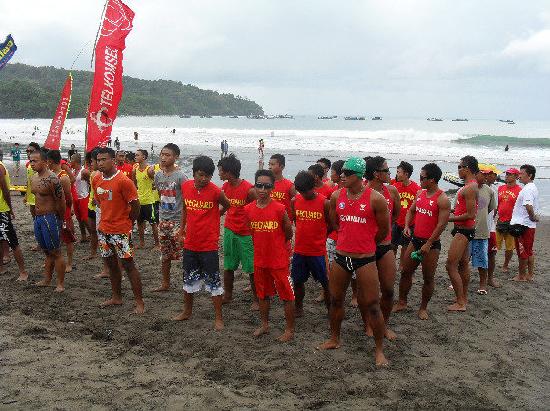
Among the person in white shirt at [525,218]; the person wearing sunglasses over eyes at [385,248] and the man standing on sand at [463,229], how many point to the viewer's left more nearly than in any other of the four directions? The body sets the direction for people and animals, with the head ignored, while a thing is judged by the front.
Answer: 2

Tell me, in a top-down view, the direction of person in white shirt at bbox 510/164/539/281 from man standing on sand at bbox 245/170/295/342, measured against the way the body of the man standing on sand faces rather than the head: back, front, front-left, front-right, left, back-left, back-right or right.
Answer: back

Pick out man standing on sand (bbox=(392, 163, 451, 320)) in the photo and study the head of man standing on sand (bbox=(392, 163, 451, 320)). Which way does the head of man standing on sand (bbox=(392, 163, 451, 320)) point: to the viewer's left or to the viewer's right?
to the viewer's left

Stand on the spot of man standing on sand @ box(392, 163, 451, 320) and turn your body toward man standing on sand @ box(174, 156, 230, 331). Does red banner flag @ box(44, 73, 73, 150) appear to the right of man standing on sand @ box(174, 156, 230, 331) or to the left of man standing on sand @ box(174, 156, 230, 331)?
right

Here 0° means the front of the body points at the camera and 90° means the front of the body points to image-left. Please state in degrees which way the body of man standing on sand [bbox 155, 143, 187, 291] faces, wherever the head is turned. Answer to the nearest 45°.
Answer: approximately 45°

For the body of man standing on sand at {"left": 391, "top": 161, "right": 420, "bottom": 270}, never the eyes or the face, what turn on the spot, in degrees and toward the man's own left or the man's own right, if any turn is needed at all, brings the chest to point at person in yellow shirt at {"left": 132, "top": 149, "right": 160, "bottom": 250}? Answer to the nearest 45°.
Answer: approximately 45° to the man's own right

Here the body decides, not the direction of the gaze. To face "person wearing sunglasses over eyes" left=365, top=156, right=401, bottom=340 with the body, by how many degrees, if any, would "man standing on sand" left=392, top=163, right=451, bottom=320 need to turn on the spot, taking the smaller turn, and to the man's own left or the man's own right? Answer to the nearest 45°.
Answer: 0° — they already face them

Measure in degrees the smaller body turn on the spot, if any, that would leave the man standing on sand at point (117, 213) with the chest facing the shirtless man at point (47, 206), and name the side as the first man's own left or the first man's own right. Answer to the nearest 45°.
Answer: approximately 90° to the first man's own right

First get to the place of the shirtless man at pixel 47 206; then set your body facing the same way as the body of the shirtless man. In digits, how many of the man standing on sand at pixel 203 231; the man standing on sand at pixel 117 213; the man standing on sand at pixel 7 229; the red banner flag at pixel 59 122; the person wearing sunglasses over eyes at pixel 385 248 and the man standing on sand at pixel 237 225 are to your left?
4

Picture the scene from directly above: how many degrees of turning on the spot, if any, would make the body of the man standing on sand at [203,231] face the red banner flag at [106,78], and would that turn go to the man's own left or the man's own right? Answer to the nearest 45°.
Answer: approximately 135° to the man's own right
